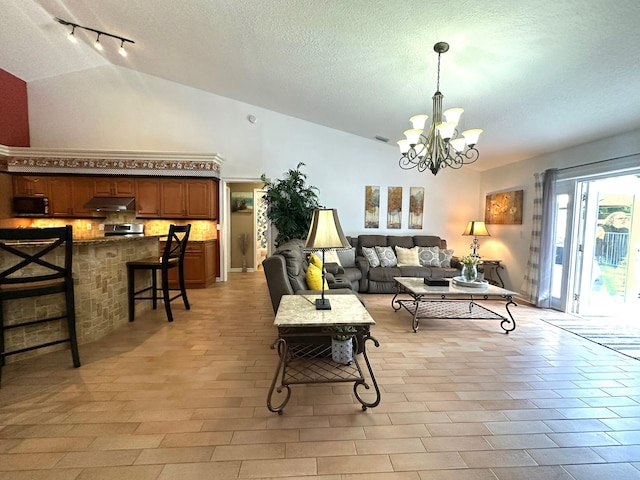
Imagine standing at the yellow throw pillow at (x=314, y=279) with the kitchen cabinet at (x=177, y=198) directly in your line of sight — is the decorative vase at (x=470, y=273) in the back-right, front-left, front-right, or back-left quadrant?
back-right

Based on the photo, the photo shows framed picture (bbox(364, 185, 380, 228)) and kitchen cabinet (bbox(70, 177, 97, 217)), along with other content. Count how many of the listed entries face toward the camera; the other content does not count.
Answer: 2

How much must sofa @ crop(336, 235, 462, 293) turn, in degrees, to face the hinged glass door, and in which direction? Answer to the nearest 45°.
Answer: approximately 90° to its left

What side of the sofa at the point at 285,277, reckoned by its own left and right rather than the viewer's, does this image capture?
right

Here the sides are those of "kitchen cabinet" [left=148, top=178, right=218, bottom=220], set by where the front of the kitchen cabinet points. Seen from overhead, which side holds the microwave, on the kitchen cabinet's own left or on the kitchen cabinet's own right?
on the kitchen cabinet's own right

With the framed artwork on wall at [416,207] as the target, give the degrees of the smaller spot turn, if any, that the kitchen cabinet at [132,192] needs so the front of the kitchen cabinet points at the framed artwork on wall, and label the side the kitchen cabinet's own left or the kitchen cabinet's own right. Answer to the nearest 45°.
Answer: approximately 45° to the kitchen cabinet's own left

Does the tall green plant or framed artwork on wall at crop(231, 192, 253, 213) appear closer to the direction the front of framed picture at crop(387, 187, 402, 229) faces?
the tall green plant

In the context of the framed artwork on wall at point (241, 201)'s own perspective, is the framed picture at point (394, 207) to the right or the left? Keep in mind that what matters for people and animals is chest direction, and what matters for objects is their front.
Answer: on its left
